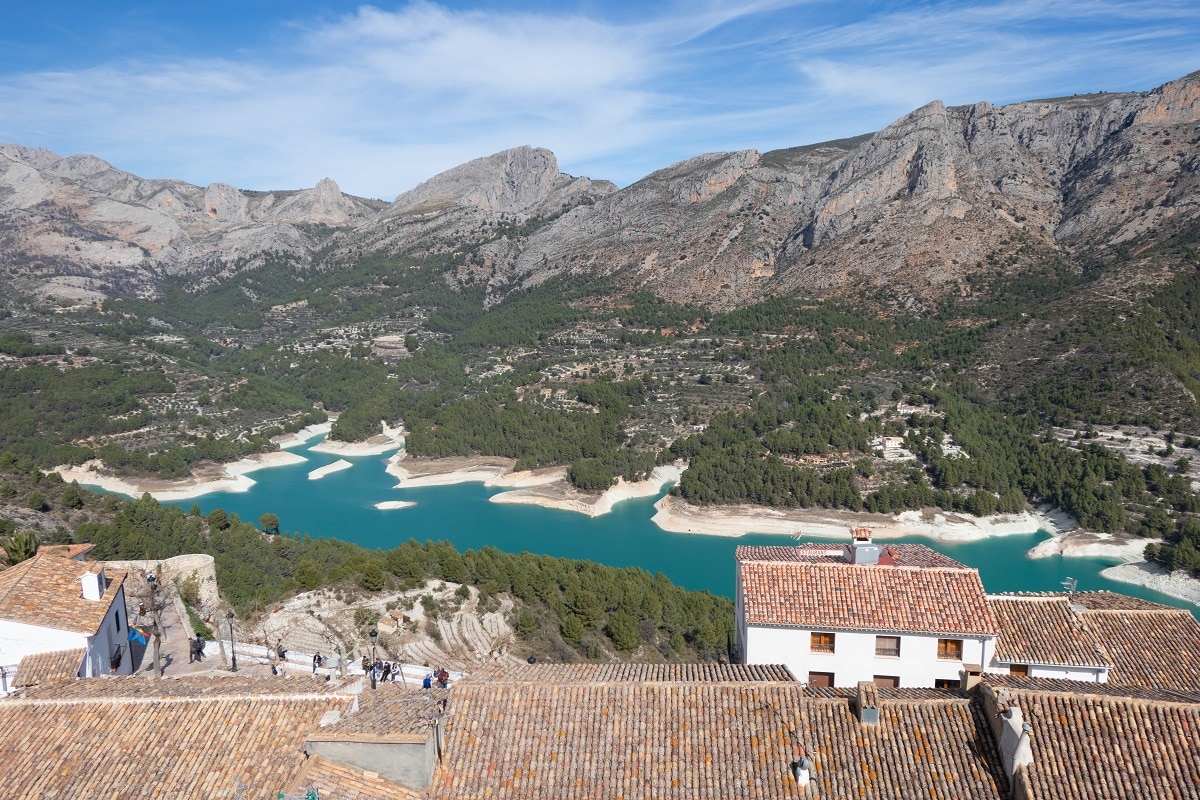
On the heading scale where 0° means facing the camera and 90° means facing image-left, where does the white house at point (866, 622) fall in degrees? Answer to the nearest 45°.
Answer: approximately 0°

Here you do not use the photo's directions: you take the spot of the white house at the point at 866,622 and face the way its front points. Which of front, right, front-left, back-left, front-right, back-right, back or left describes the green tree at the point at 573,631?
back-right

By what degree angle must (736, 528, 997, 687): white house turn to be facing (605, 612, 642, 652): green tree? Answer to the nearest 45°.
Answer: approximately 135° to its right

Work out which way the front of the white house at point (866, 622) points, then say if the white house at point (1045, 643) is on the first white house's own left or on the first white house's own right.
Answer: on the first white house's own left

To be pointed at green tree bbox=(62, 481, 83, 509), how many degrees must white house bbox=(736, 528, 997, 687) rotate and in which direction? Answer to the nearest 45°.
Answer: approximately 90° to its right

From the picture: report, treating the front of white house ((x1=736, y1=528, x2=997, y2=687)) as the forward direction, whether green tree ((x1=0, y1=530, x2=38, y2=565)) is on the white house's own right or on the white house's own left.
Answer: on the white house's own right

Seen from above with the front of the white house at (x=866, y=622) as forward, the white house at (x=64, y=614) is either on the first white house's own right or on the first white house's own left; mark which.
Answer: on the first white house's own right

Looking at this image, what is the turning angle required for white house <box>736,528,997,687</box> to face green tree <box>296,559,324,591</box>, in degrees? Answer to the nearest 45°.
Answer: approximately 90° to its right

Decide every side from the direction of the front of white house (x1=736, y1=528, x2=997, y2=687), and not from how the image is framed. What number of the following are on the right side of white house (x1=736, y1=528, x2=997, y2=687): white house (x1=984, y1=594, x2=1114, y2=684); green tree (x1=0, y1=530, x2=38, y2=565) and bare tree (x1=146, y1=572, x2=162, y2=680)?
2
